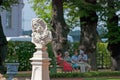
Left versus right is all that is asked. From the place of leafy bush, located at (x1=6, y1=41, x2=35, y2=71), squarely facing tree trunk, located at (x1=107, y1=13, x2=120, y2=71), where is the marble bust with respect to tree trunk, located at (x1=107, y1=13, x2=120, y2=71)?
right

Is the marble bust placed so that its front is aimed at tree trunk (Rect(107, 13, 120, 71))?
no

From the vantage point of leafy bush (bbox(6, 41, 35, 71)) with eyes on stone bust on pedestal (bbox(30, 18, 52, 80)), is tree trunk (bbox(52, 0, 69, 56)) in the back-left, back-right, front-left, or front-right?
front-left

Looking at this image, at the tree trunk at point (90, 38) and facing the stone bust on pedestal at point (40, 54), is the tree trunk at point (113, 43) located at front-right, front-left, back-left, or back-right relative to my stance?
back-left

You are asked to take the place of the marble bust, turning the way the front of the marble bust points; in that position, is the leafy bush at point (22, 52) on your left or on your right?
on your right

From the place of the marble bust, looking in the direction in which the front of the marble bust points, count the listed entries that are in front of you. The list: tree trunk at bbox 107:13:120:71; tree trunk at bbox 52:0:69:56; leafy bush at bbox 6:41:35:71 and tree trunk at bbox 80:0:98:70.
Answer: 0

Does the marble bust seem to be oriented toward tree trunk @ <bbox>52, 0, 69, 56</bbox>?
no

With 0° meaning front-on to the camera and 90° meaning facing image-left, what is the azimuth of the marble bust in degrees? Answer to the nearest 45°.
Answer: approximately 45°

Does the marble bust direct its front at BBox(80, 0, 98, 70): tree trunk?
no
